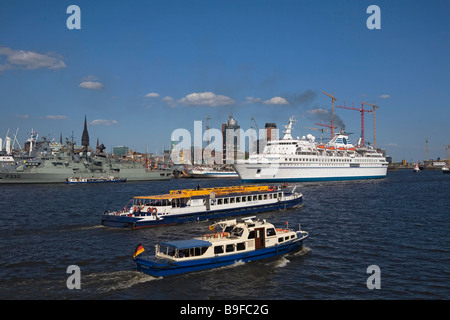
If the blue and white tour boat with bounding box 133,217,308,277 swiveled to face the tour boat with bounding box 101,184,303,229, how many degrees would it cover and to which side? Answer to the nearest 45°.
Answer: approximately 45° to its left

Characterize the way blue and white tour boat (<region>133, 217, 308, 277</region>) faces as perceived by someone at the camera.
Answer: facing away from the viewer and to the right of the viewer
